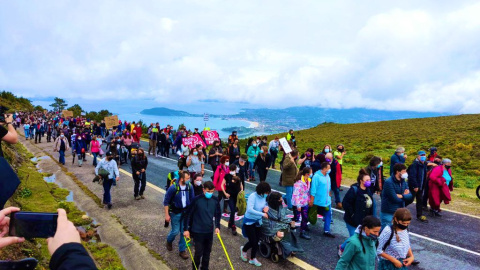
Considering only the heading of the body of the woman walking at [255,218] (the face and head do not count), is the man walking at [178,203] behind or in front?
behind

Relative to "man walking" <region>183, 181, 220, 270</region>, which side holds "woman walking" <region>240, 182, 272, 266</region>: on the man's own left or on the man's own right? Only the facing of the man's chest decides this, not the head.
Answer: on the man's own left

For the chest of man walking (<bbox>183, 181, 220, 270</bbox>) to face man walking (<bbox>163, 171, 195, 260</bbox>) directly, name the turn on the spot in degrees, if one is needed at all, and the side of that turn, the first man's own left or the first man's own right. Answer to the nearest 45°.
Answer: approximately 135° to the first man's own right

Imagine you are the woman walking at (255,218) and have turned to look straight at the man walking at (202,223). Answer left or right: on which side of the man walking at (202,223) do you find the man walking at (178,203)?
right

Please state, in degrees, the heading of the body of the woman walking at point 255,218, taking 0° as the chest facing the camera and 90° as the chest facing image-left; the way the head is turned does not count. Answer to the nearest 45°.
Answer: approximately 315°

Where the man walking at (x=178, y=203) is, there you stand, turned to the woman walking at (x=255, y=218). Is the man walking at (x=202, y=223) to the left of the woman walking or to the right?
right

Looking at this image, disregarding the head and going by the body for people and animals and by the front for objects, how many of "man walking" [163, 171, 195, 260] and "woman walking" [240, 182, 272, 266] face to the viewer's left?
0

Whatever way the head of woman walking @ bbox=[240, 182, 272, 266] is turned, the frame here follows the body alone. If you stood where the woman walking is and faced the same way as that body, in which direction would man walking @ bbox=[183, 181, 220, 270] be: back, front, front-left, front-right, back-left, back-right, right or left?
right
